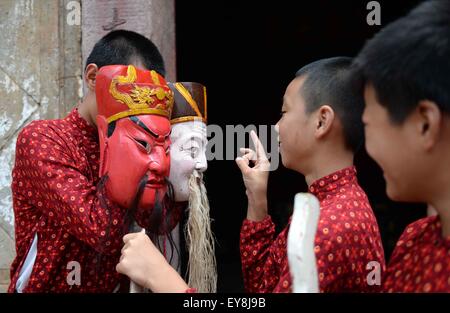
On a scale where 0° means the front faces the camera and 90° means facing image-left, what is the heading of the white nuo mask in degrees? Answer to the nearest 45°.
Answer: approximately 315°

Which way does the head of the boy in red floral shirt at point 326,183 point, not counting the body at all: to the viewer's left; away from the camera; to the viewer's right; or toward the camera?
to the viewer's left
